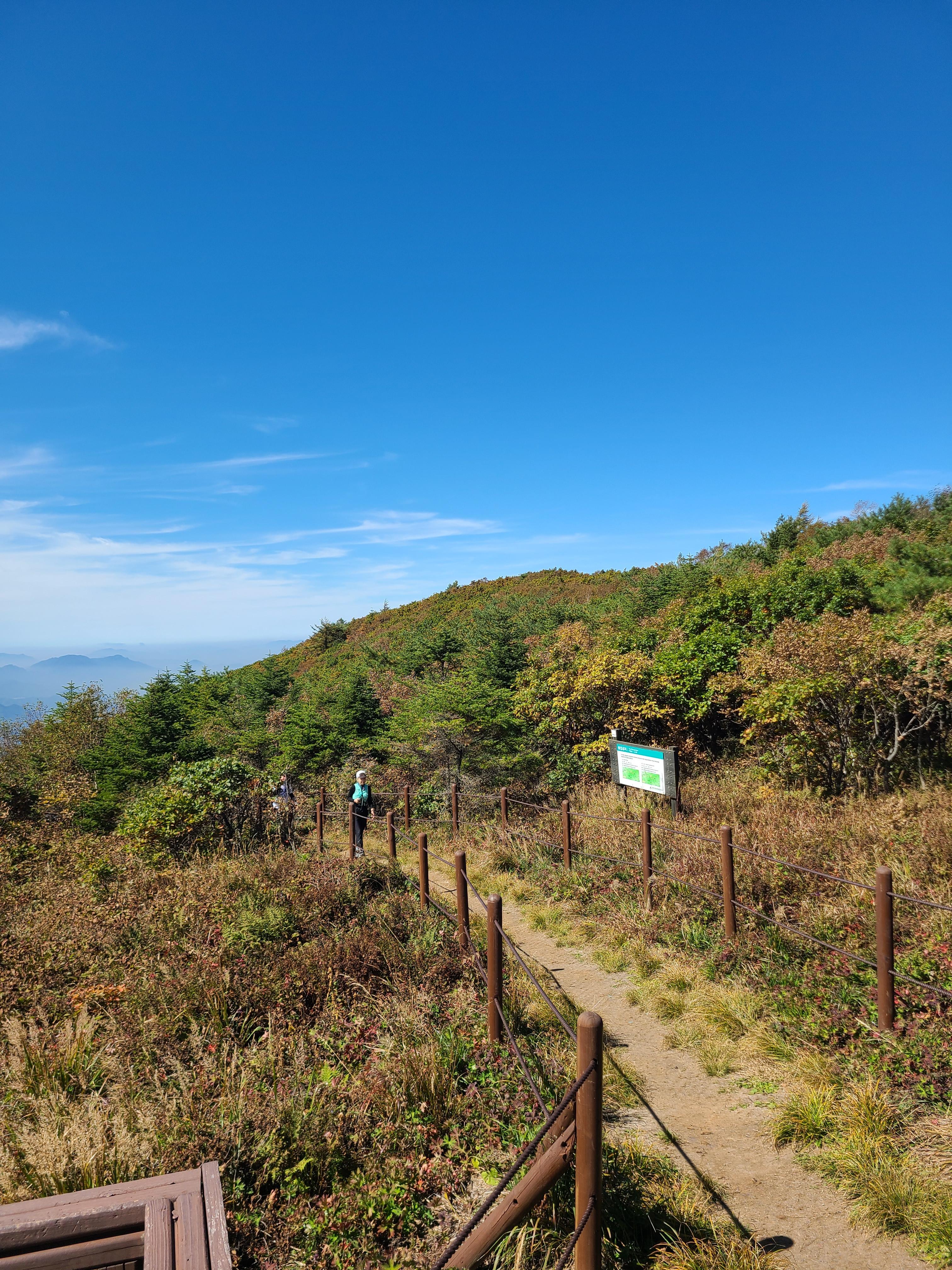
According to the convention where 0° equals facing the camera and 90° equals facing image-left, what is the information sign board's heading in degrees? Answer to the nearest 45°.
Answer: approximately 45°

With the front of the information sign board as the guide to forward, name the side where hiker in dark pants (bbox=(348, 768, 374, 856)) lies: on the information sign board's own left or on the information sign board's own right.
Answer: on the information sign board's own right
